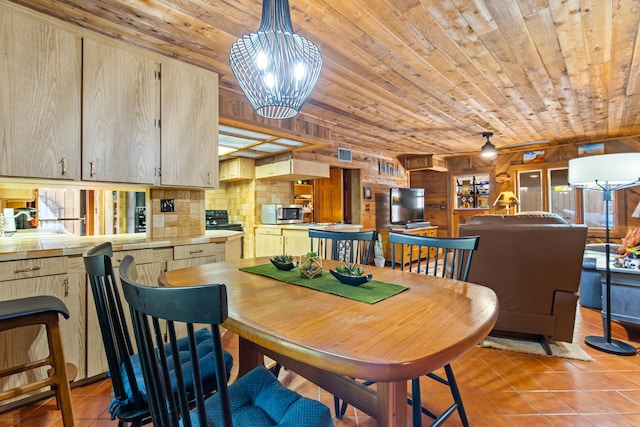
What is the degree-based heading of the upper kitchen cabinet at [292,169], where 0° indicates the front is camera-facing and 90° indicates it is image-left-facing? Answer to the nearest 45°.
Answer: approximately 45°

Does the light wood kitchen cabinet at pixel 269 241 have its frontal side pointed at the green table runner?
yes

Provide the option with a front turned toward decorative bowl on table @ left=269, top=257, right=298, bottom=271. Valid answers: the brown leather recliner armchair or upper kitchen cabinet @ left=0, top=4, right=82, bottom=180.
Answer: the upper kitchen cabinet

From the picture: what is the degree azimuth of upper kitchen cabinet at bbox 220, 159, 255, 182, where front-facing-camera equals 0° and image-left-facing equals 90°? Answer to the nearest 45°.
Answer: approximately 45°

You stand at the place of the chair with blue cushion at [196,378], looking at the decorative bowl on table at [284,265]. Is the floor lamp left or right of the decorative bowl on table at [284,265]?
right

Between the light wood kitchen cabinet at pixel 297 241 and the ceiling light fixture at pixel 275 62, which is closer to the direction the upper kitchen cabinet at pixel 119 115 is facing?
the ceiling light fixture

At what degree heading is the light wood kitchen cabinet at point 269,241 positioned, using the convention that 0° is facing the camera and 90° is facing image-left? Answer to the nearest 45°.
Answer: approximately 0°

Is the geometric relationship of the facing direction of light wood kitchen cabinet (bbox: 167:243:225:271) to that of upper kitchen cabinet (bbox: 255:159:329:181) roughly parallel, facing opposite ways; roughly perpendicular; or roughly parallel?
roughly perpendicular

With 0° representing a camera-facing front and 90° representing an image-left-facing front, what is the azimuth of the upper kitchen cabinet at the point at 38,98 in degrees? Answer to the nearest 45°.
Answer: approximately 315°

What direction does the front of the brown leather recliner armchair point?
away from the camera
